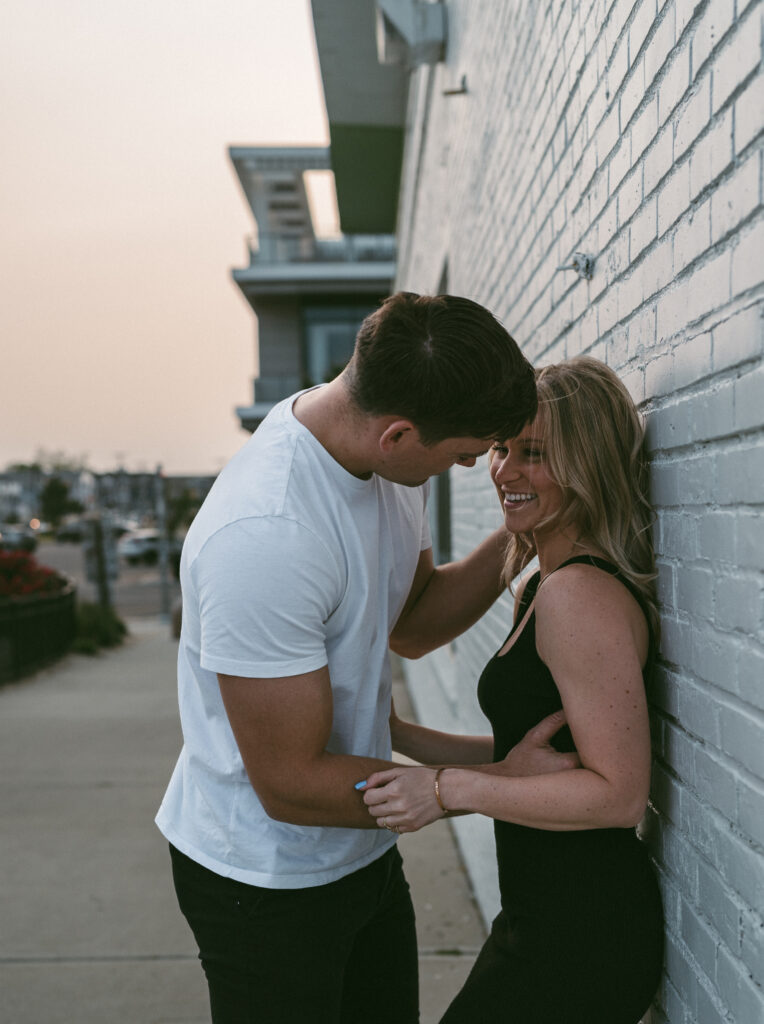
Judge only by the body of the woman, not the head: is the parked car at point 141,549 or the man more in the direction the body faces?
the man

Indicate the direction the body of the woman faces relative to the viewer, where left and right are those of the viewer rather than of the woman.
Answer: facing to the left of the viewer

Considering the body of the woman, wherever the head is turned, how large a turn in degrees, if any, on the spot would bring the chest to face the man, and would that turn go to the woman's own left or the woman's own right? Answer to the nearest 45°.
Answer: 0° — they already face them

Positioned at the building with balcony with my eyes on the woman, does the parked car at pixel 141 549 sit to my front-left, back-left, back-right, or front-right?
back-right

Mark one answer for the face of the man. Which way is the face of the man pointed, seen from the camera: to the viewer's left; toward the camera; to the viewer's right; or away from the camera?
to the viewer's right

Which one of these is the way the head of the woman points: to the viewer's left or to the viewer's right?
to the viewer's left

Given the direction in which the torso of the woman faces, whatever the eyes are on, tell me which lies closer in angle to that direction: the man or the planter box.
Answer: the man
